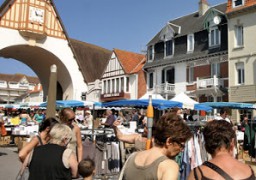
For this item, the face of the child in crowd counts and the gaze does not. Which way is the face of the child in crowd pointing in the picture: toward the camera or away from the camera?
away from the camera

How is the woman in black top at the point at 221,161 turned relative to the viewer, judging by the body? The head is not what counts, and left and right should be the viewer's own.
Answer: facing away from the viewer

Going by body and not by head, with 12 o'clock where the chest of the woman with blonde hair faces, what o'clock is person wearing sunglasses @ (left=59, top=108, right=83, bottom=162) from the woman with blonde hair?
The person wearing sunglasses is roughly at 11 o'clock from the woman with blonde hair.

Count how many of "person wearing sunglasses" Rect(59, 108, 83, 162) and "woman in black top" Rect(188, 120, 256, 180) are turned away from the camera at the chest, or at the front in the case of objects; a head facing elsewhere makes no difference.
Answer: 1

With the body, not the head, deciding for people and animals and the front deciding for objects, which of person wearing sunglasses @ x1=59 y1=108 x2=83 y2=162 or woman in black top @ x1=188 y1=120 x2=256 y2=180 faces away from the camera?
the woman in black top

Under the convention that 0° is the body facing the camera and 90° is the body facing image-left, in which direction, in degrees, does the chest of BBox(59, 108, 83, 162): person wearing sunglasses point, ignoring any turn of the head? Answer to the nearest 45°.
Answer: approximately 45°

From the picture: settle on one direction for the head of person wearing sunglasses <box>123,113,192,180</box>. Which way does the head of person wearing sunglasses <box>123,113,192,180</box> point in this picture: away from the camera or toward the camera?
away from the camera

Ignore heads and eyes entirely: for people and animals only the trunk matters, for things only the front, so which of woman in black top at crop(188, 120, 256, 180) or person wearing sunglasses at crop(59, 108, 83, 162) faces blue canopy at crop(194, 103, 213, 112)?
the woman in black top

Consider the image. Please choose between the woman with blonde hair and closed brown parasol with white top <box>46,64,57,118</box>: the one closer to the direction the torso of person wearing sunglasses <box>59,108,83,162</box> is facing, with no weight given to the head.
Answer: the woman with blonde hair

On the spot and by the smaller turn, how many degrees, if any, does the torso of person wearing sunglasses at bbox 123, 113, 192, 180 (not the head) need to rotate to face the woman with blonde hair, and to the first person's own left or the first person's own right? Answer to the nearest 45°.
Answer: approximately 90° to the first person's own left
